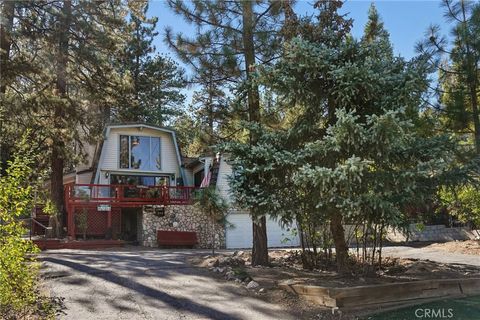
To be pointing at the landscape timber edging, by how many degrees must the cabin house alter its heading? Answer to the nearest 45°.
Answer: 0° — it already faces it

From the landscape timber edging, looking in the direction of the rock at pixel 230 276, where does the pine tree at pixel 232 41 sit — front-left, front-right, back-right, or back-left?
front-right

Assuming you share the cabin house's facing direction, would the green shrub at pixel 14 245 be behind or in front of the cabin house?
in front

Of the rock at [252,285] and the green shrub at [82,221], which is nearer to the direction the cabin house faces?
the rock

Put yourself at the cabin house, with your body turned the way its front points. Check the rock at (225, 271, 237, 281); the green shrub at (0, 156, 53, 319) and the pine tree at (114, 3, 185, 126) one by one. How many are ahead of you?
2

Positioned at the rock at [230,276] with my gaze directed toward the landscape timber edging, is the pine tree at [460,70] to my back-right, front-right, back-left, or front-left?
front-left

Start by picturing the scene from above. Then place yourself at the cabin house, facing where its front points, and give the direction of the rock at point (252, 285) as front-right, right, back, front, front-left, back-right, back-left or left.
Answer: front

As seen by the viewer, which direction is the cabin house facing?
toward the camera

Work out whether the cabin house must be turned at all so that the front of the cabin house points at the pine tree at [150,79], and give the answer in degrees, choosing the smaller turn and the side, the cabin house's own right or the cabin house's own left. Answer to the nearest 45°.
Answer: approximately 180°

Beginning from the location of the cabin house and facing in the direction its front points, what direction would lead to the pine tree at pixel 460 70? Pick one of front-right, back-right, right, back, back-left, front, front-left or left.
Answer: front-left

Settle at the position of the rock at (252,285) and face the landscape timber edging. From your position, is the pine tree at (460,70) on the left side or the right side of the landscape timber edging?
left
